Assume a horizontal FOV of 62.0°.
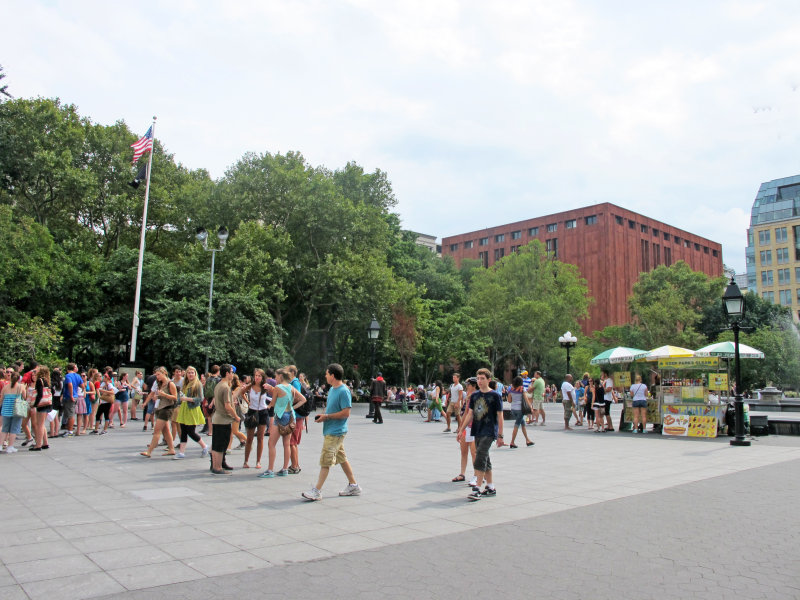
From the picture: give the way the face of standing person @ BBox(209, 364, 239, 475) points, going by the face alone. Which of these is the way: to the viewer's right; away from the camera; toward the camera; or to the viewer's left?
to the viewer's right

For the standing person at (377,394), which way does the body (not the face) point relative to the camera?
away from the camera

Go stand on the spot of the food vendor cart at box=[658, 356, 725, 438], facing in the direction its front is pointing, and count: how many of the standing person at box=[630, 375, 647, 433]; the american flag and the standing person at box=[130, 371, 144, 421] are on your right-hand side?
3
